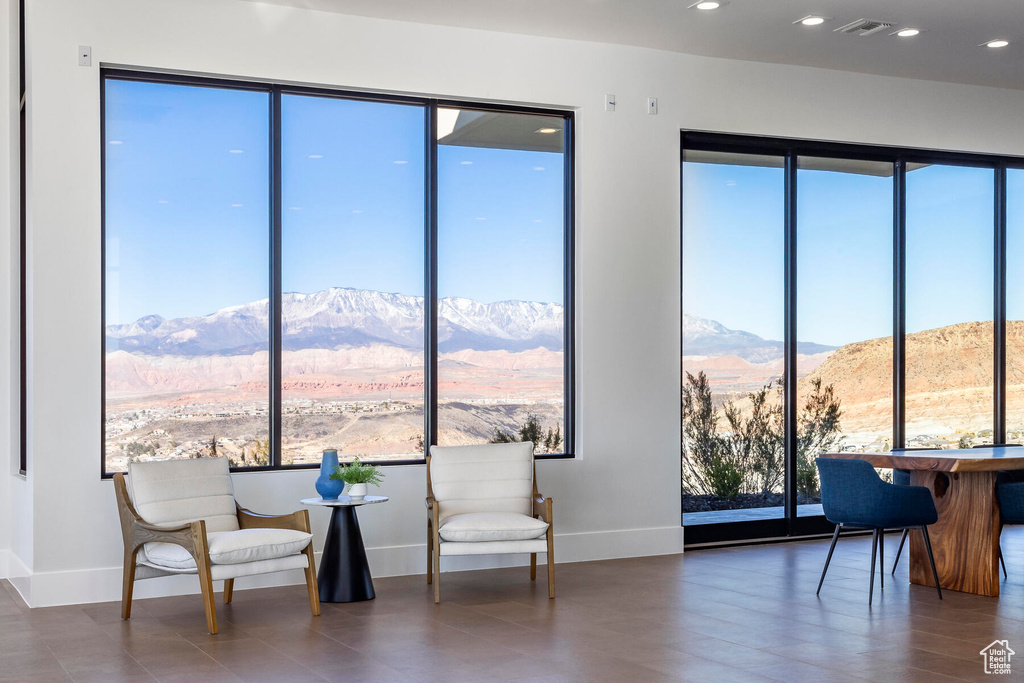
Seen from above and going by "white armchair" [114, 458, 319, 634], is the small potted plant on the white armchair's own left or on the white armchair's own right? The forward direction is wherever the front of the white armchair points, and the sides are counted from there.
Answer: on the white armchair's own left

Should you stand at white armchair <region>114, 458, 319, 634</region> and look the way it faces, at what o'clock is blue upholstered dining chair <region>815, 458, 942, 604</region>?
The blue upholstered dining chair is roughly at 11 o'clock from the white armchair.

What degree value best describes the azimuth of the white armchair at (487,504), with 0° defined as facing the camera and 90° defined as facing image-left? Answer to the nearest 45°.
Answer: approximately 0°

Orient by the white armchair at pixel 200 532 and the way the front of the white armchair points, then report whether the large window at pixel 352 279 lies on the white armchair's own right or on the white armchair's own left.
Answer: on the white armchair's own left

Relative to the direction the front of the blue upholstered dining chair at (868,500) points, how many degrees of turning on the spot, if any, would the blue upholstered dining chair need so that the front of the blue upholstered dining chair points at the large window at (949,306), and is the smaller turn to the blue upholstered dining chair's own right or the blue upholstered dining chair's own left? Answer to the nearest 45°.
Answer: approximately 45° to the blue upholstered dining chair's own left

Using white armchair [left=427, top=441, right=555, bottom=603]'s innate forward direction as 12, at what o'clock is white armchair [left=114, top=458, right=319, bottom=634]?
white armchair [left=114, top=458, right=319, bottom=634] is roughly at 2 o'clock from white armchair [left=427, top=441, right=555, bottom=603].

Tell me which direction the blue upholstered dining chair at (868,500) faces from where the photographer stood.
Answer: facing away from the viewer and to the right of the viewer

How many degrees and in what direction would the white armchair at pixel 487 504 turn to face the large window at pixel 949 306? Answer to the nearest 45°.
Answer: approximately 135° to its left

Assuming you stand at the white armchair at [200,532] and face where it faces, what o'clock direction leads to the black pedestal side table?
The black pedestal side table is roughly at 10 o'clock from the white armchair.

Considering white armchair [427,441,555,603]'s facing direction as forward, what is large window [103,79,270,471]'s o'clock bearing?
The large window is roughly at 3 o'clock from the white armchair.

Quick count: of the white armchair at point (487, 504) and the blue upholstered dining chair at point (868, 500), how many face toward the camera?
1

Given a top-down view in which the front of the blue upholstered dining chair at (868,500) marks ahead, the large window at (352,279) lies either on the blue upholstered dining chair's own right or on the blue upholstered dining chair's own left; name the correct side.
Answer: on the blue upholstered dining chair's own left
